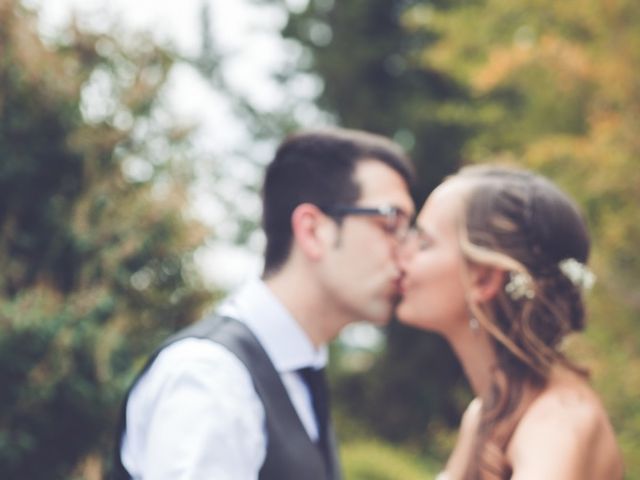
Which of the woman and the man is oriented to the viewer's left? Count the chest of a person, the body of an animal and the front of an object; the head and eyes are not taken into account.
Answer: the woman

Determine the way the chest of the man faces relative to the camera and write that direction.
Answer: to the viewer's right

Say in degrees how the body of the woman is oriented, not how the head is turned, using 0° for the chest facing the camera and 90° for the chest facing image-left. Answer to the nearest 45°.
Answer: approximately 90°

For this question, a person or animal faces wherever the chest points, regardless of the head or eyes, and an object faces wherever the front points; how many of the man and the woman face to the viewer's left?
1

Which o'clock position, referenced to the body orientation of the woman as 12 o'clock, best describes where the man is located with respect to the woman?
The man is roughly at 11 o'clock from the woman.

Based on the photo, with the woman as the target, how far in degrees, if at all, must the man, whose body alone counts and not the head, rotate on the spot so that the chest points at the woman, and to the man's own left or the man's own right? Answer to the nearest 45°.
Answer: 0° — they already face them

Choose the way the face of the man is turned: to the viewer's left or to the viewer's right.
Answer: to the viewer's right

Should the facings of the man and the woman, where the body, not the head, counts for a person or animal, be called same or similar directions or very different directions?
very different directions
